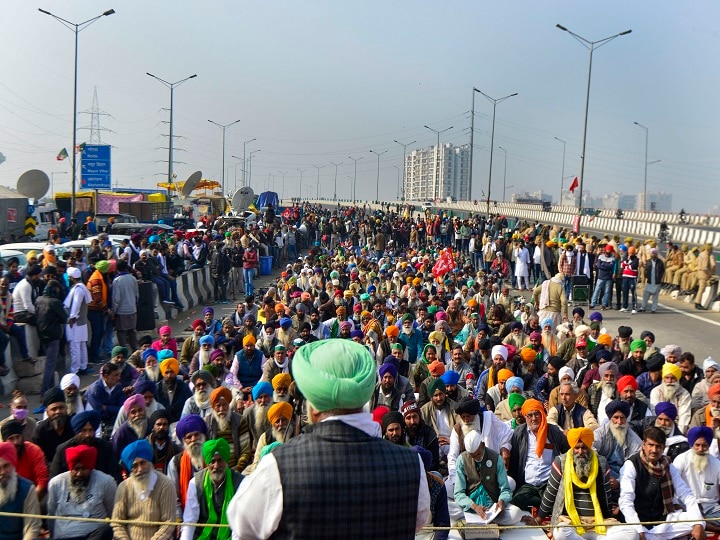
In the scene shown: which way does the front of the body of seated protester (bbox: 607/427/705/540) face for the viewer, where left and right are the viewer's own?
facing the viewer

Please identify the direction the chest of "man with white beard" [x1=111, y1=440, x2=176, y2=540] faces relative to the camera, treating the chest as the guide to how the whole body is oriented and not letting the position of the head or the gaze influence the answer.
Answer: toward the camera

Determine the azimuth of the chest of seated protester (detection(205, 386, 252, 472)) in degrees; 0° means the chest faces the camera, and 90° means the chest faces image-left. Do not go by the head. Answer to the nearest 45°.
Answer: approximately 0°

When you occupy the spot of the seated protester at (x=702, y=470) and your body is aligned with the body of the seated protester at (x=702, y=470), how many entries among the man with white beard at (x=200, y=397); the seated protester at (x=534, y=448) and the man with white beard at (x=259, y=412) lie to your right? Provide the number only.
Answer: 3

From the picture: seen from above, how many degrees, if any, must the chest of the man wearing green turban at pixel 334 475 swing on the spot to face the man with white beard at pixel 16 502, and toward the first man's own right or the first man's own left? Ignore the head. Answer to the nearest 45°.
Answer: approximately 45° to the first man's own left

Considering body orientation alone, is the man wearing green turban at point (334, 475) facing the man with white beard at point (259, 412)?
yes

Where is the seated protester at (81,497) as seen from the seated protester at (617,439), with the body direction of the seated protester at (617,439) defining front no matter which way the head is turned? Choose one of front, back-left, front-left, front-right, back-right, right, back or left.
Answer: front-right

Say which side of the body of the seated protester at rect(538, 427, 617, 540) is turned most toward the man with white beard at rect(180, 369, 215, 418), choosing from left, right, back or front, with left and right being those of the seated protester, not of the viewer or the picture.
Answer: right

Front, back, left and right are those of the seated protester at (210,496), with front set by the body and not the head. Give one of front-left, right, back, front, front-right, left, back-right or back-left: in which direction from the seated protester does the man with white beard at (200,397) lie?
back

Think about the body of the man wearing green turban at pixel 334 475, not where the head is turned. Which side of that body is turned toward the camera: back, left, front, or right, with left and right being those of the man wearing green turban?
back

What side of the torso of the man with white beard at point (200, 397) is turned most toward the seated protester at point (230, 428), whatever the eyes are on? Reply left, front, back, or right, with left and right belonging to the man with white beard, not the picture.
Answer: front

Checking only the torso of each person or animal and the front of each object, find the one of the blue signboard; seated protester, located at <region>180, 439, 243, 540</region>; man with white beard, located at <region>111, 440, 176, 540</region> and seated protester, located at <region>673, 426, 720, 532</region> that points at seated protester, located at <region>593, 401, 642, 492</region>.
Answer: the blue signboard

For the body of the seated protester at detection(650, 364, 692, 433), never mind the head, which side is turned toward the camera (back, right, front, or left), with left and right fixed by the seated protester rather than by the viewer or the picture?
front

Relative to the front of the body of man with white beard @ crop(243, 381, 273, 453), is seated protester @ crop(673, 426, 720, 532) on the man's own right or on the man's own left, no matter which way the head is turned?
on the man's own left
